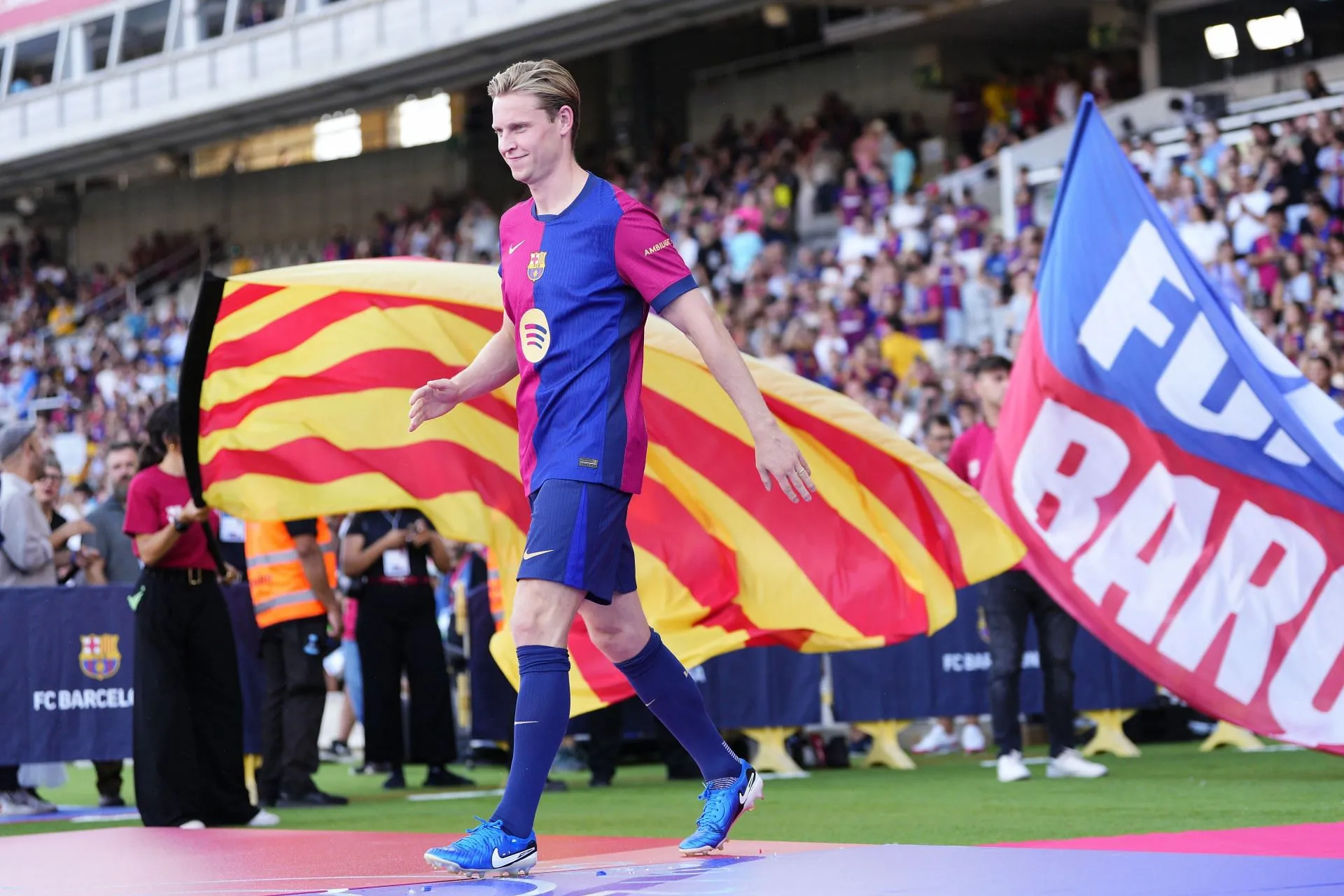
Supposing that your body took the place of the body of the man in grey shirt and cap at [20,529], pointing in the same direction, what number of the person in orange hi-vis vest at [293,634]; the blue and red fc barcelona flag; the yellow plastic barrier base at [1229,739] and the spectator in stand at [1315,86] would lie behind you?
0

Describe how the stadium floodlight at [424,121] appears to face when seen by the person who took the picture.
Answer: facing the viewer

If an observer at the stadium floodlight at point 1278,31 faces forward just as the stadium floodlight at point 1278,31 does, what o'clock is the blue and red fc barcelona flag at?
The blue and red fc barcelona flag is roughly at 12 o'clock from the stadium floodlight.

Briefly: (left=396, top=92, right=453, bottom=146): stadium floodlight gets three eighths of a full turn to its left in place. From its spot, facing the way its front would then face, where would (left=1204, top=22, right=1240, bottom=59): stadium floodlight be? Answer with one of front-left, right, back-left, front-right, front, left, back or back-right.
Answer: right

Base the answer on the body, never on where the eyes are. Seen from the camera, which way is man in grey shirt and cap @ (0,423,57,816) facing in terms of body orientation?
to the viewer's right

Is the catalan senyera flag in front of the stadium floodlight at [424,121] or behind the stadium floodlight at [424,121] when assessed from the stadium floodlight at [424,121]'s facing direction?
in front

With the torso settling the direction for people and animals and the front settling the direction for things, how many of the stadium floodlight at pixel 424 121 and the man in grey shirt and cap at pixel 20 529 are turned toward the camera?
1

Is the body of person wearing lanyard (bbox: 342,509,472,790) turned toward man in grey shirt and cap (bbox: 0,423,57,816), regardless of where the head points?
no

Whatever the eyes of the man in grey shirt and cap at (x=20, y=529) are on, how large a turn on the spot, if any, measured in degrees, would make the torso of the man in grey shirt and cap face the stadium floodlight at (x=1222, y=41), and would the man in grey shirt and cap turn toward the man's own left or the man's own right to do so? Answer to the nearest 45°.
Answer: approximately 45° to the man's own left

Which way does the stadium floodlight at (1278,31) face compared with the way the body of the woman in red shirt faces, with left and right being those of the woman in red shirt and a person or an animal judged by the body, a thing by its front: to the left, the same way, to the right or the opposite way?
to the right

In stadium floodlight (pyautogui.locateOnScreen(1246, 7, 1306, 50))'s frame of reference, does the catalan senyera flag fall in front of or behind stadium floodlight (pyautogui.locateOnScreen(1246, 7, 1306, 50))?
in front

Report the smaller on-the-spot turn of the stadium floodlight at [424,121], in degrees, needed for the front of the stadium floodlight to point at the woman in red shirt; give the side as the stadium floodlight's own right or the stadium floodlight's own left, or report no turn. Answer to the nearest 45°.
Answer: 0° — it already faces them

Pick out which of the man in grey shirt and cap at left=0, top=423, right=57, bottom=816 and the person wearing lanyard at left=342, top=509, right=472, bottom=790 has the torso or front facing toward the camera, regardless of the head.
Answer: the person wearing lanyard

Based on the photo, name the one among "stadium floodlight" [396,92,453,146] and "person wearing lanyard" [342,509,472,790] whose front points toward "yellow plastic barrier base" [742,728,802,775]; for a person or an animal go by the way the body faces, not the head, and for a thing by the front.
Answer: the stadium floodlight

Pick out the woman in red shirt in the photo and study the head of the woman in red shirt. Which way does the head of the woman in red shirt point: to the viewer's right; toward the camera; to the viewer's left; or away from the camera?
to the viewer's right

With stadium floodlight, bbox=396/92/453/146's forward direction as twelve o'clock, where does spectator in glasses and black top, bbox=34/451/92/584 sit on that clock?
The spectator in glasses and black top is roughly at 12 o'clock from the stadium floodlight.

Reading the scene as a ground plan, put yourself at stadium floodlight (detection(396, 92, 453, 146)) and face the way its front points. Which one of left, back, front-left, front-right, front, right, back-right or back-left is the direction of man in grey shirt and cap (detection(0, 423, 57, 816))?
front

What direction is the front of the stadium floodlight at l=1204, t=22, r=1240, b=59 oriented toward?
toward the camera
